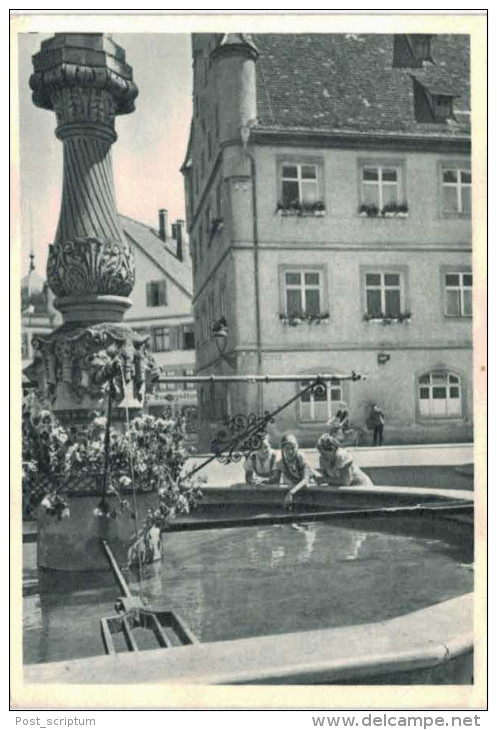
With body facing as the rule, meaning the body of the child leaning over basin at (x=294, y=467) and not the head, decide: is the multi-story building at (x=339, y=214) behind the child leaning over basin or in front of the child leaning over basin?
behind

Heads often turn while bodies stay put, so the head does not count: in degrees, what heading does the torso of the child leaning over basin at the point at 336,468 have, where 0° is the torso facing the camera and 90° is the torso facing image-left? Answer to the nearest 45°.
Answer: approximately 45°

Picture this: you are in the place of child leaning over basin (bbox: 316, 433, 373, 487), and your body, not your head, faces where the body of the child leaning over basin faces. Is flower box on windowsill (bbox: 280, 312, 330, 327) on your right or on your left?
on your right

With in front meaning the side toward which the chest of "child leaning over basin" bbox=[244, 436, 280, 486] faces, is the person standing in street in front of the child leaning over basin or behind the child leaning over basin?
behind

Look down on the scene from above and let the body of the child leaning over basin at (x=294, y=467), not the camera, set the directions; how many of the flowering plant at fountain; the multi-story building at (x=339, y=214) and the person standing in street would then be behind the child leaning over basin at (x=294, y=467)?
2

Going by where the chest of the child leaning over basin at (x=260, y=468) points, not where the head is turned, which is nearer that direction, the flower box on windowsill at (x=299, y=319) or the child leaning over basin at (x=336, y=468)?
the child leaning over basin

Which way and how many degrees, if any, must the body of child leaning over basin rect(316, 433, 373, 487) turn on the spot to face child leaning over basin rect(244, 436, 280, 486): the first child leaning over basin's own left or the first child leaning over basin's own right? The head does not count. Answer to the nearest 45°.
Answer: approximately 90° to the first child leaning over basin's own right

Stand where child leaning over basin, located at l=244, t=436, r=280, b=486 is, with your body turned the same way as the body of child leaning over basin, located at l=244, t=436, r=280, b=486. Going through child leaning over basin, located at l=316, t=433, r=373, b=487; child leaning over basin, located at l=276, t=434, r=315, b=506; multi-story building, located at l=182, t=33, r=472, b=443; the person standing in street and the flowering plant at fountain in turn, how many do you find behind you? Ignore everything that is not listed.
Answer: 2

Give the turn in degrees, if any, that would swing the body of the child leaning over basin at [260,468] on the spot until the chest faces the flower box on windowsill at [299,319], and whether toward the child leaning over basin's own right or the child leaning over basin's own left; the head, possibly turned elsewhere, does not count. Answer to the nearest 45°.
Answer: approximately 180°
